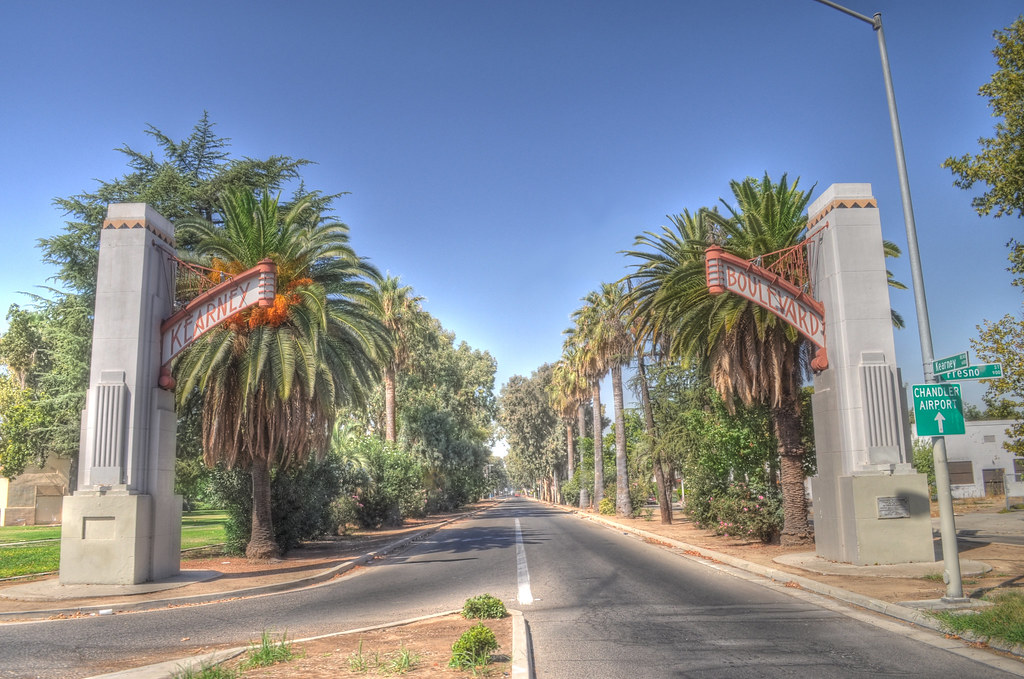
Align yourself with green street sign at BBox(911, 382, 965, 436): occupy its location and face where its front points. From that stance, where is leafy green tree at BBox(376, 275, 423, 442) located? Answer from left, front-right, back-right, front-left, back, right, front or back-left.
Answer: back-right

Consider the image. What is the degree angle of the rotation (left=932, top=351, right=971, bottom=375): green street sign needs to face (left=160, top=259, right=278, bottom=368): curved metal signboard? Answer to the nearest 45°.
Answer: approximately 45° to its right

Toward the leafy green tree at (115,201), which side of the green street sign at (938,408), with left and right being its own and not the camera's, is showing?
right

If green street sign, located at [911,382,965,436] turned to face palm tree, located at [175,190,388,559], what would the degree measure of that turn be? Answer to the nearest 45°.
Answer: approximately 90° to its right

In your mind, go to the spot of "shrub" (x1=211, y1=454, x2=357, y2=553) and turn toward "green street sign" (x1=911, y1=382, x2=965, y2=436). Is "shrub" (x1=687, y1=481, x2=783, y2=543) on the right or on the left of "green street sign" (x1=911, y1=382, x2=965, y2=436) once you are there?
left

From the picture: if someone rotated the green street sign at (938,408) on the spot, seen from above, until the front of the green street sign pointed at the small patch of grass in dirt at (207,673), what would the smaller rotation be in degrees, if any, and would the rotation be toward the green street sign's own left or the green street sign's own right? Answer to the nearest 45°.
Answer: approximately 45° to the green street sign's own right

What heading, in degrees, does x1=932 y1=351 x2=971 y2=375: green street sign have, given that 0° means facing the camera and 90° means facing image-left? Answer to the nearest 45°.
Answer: approximately 45°

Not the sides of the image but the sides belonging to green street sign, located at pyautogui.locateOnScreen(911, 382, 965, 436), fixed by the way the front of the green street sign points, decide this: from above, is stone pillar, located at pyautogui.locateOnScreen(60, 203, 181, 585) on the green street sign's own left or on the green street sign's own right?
on the green street sign's own right

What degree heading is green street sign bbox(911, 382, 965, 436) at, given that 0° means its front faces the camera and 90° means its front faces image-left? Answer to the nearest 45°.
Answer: approximately 0°

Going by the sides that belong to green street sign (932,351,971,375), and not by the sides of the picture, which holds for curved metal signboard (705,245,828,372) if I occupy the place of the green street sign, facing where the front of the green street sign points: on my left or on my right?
on my right
